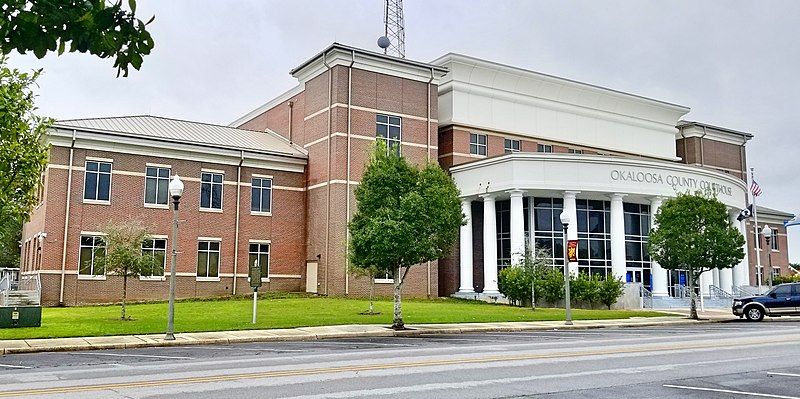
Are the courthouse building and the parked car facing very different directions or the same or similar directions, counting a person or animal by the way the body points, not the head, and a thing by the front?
very different directions

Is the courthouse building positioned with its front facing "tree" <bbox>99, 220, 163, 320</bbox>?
no

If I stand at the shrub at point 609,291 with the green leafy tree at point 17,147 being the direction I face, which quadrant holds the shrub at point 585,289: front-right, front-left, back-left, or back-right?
front-right

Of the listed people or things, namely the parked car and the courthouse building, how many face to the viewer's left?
1

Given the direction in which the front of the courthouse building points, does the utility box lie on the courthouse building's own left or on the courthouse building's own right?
on the courthouse building's own right

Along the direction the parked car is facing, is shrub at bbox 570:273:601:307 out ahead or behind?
ahead

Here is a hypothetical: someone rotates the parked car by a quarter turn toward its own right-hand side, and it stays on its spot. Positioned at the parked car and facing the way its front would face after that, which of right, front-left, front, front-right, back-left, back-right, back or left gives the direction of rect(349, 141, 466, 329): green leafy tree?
back-left

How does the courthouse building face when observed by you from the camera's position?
facing the viewer and to the right of the viewer

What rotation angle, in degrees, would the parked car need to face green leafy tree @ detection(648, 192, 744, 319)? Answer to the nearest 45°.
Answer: approximately 45° to its left

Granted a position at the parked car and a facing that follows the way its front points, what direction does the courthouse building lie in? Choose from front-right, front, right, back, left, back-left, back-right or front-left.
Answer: front

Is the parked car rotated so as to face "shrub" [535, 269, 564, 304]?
yes

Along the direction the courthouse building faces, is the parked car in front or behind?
in front

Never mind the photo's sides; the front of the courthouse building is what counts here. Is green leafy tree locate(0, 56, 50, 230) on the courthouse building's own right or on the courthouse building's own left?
on the courthouse building's own right

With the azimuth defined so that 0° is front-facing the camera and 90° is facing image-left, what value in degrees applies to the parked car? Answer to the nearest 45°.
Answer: approximately 90°
